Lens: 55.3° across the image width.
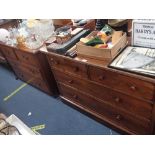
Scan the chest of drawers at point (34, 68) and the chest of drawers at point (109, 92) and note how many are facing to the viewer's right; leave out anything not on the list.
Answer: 0

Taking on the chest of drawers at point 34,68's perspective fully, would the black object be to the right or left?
on its left

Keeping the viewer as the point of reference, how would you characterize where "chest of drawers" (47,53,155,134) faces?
facing the viewer and to the left of the viewer

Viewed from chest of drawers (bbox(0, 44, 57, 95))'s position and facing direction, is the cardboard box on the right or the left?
on its left

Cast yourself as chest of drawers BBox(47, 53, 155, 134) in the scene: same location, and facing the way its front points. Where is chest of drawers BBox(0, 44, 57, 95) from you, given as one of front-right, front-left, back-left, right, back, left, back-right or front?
right

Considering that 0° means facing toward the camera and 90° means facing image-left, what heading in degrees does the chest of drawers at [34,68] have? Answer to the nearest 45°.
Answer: approximately 45°

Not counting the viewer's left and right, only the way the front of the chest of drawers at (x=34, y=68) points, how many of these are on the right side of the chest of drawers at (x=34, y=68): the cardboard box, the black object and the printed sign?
0

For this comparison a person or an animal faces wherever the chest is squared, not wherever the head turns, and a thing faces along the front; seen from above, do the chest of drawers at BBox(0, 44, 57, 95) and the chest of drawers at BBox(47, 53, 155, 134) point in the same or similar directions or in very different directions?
same or similar directions
